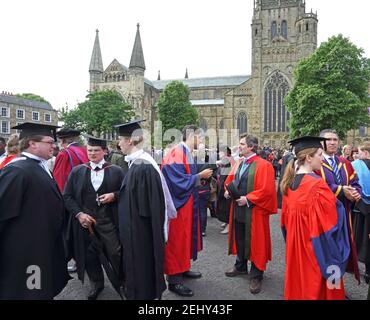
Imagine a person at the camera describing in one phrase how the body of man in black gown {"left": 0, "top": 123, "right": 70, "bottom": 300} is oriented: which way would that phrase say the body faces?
to the viewer's right

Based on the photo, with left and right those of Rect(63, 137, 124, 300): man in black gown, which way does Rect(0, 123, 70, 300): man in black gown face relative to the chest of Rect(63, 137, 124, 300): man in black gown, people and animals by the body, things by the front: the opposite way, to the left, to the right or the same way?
to the left

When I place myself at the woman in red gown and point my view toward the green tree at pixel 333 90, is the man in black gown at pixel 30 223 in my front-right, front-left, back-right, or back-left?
back-left

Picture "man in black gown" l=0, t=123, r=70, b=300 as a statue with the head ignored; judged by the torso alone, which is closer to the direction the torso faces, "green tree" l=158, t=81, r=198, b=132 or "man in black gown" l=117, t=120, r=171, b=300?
the man in black gown

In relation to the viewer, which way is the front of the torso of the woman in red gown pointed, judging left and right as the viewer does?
facing away from the viewer and to the right of the viewer

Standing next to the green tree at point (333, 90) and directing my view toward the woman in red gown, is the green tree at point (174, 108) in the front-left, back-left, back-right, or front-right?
back-right

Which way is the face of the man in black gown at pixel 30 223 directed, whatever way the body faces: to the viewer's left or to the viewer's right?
to the viewer's right
